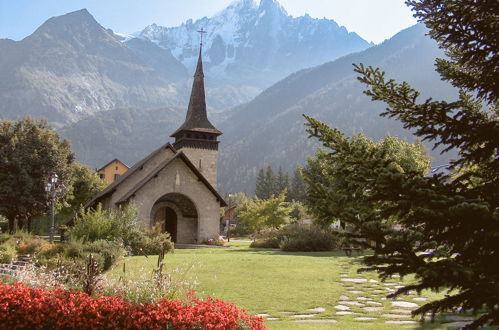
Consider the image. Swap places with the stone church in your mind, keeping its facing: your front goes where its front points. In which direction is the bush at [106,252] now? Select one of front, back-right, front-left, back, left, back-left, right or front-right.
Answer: front

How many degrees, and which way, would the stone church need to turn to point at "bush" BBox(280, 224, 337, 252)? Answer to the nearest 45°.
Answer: approximately 45° to its left

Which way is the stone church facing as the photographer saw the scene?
facing the viewer

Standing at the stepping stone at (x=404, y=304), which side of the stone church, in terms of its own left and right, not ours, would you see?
front

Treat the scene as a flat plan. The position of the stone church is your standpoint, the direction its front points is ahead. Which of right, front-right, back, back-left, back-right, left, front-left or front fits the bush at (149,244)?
front

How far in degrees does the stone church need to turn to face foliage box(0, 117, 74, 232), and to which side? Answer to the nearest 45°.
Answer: approximately 135° to its right

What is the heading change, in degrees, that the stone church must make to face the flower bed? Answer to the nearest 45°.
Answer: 0° — it already faces it

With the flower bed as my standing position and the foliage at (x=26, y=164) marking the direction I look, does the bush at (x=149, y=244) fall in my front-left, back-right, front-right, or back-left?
front-right

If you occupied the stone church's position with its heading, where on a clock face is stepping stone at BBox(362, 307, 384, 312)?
The stepping stone is roughly at 12 o'clock from the stone church.

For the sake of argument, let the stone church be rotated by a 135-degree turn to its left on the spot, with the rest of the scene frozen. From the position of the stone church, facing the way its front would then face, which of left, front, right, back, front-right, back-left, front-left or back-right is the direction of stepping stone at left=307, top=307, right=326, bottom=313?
back-right

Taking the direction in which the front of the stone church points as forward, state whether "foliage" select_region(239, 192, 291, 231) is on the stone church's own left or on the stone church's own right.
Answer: on the stone church's own left

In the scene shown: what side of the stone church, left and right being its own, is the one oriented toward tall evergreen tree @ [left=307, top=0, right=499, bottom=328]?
front
